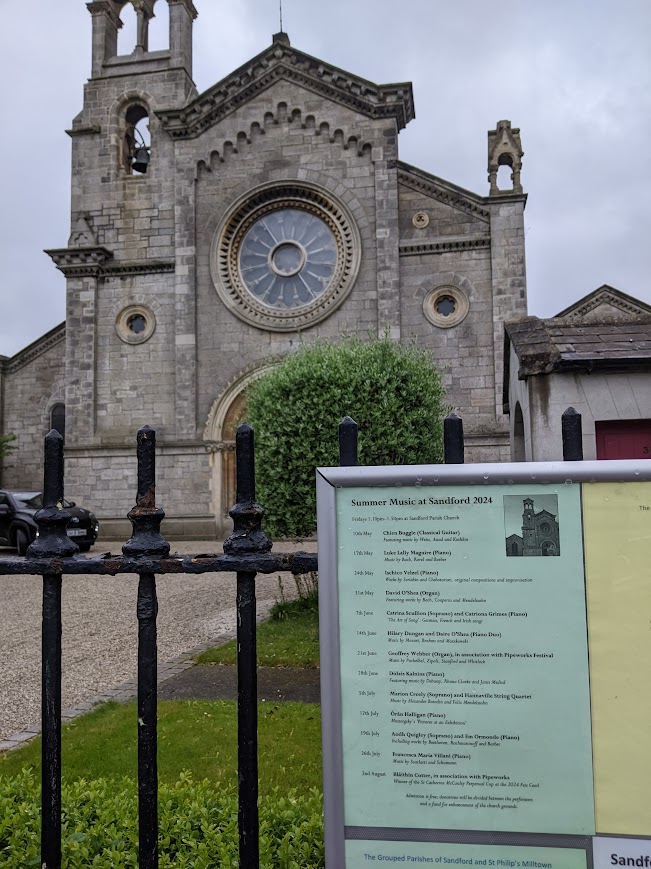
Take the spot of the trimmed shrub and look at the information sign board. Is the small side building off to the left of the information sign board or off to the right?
left

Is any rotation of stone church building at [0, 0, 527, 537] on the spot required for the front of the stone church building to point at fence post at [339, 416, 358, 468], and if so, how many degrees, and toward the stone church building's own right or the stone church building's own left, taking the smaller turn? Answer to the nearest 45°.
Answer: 0° — it already faces it

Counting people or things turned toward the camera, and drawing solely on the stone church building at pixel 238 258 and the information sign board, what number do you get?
2

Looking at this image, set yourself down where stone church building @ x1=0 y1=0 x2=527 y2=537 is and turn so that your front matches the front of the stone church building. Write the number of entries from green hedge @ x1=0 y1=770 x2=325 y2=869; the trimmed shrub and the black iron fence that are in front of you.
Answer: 3

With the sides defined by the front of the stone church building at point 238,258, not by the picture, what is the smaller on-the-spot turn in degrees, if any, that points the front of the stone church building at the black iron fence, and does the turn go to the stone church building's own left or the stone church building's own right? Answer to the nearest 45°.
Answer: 0° — it already faces it

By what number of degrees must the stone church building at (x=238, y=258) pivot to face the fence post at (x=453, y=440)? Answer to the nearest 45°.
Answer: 0° — it already faces it

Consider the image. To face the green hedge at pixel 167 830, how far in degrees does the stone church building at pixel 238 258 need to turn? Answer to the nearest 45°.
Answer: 0° — it already faces it

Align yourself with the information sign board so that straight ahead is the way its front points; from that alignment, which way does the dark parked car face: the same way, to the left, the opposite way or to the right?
to the left
